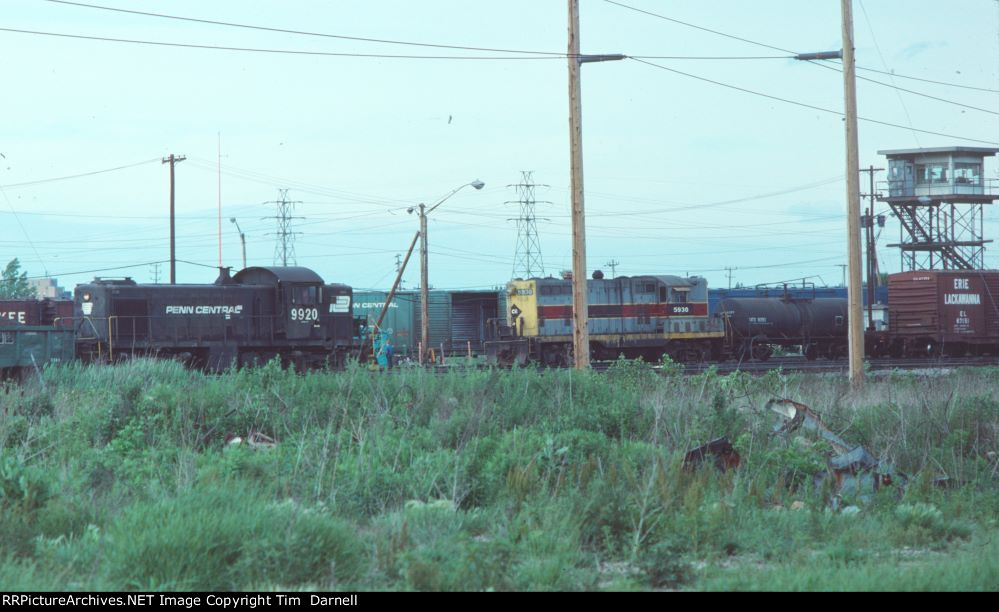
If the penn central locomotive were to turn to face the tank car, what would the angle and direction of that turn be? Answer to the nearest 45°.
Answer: approximately 135° to its left

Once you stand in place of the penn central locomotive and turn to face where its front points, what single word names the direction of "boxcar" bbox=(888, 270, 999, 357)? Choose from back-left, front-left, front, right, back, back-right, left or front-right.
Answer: back-left

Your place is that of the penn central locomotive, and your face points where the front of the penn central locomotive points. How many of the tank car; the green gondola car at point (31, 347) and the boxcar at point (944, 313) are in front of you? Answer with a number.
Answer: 1

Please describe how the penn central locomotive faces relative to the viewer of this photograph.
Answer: facing the viewer and to the left of the viewer

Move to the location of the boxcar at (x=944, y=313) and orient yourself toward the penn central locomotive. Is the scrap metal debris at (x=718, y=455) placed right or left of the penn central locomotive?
left

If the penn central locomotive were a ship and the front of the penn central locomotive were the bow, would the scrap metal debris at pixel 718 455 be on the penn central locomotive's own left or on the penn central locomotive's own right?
on the penn central locomotive's own left

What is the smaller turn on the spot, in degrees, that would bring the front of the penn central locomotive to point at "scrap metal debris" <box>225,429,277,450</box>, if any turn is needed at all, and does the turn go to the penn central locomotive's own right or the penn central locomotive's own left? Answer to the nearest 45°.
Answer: approximately 45° to the penn central locomotive's own left

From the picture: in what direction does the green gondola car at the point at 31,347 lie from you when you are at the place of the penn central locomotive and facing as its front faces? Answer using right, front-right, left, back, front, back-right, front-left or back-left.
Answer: front

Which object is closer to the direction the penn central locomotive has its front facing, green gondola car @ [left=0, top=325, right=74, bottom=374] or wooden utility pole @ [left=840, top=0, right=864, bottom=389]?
the green gondola car
